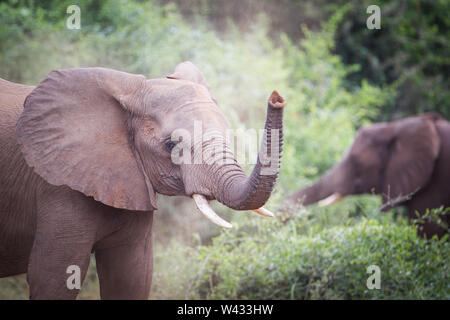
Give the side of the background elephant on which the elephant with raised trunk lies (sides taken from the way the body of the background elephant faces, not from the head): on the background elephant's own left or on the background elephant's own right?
on the background elephant's own left

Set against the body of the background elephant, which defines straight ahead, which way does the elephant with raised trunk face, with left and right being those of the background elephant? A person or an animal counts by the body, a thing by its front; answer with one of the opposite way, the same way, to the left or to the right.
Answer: the opposite way

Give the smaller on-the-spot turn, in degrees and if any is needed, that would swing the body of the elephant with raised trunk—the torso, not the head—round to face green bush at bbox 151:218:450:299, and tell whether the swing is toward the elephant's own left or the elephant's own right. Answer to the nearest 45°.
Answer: approximately 45° to the elephant's own left

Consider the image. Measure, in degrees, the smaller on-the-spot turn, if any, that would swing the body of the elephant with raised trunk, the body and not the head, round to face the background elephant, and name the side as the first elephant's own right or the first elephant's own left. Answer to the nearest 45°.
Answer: approximately 45° to the first elephant's own left

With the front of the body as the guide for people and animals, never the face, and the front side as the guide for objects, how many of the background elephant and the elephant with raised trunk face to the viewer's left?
1

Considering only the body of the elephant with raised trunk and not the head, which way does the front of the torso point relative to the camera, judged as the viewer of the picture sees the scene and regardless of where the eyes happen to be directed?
to the viewer's right

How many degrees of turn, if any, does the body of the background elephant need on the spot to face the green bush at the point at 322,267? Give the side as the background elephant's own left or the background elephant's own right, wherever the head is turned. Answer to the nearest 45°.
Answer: approximately 90° to the background elephant's own left

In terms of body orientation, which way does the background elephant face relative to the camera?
to the viewer's left
